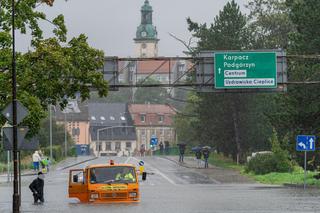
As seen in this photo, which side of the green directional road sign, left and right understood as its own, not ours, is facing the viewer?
front

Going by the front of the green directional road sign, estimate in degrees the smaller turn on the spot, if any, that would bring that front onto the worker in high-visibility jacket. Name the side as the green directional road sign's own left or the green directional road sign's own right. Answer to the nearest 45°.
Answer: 0° — it already faces them

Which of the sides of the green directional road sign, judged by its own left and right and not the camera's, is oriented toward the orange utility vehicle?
front

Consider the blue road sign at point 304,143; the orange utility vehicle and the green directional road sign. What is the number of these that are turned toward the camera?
3

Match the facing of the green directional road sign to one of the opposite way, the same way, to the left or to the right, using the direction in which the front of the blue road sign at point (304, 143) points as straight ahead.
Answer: the same way

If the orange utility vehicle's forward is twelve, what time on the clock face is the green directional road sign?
The green directional road sign is roughly at 7 o'clock from the orange utility vehicle.

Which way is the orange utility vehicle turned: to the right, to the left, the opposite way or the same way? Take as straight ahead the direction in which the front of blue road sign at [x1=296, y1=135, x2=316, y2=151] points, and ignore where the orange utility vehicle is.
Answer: the same way

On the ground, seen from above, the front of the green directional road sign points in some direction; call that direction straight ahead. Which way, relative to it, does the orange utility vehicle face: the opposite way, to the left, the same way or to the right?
the same way

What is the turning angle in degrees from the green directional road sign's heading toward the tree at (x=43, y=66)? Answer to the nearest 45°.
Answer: approximately 45° to its right
